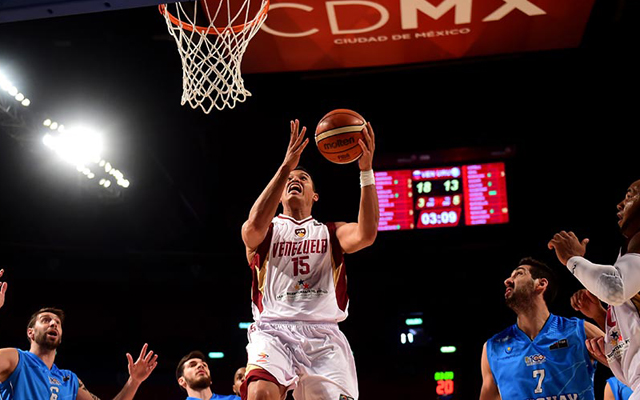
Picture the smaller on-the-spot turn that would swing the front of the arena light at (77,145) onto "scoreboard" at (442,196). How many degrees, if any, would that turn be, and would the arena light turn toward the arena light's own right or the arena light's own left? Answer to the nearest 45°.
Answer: approximately 90° to the arena light's own left

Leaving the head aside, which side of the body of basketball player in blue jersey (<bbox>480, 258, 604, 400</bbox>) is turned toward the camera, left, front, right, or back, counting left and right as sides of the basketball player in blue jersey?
front

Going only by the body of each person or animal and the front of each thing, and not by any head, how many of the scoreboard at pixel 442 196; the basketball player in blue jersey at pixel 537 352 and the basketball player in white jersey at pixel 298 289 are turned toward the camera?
3

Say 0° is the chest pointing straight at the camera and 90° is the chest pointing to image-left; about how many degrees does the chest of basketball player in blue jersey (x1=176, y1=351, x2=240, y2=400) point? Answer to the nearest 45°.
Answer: approximately 315°

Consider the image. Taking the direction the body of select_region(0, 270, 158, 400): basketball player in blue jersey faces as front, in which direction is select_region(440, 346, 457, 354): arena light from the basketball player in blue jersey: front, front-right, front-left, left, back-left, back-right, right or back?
left

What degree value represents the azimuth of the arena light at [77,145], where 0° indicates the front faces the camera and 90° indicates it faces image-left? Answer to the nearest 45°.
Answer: approximately 0°

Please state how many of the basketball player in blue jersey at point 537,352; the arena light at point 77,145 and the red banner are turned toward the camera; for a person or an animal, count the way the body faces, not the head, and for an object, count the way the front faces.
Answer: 3

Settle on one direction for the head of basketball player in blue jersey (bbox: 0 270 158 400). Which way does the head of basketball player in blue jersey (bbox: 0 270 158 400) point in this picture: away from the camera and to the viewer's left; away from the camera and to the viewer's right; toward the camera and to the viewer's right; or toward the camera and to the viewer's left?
toward the camera and to the viewer's right

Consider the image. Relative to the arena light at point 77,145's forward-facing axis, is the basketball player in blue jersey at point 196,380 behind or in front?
in front

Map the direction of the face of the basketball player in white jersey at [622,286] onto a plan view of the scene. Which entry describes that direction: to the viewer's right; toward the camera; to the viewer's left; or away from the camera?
to the viewer's left

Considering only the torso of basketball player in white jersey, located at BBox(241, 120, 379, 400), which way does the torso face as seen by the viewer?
toward the camera

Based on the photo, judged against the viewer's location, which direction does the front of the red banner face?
facing the viewer
